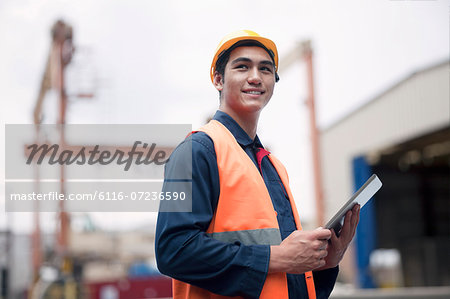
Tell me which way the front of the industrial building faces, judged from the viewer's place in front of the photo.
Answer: facing the viewer and to the left of the viewer

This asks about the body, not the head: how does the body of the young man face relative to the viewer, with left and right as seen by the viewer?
facing the viewer and to the right of the viewer

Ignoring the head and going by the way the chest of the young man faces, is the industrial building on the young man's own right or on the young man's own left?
on the young man's own left

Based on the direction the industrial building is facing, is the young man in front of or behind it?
in front

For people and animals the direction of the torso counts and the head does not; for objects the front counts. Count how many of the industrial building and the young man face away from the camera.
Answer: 0
